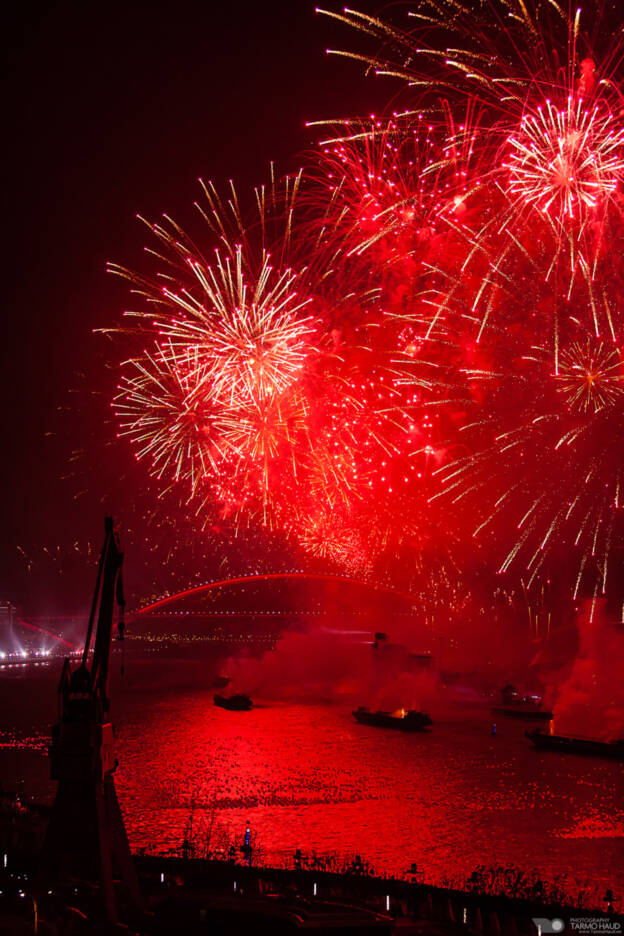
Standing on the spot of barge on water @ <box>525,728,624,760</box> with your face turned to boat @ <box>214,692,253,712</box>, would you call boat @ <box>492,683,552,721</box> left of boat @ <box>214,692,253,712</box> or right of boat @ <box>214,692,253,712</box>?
right
